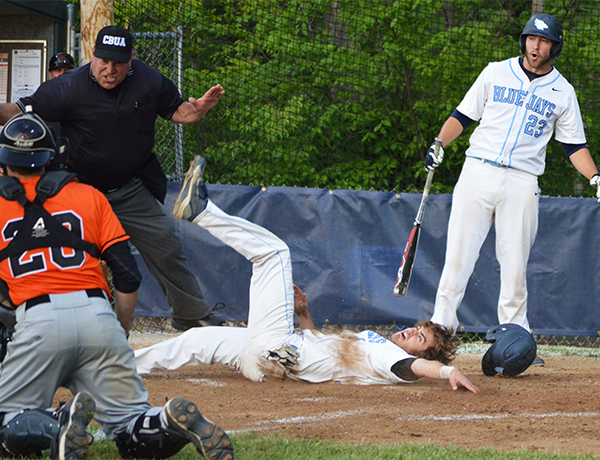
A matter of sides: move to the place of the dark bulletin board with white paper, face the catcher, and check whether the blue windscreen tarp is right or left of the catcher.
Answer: left

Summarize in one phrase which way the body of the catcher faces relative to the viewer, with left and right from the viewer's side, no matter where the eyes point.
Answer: facing away from the viewer

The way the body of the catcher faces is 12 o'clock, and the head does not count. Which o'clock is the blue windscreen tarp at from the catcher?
The blue windscreen tarp is roughly at 1 o'clock from the catcher.

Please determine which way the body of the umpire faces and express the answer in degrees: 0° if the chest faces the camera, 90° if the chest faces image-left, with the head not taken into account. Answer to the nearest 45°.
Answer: approximately 0°

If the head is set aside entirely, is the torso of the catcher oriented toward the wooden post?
yes

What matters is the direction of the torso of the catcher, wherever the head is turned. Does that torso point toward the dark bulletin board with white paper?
yes

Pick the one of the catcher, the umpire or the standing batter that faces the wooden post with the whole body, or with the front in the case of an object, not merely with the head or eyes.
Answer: the catcher

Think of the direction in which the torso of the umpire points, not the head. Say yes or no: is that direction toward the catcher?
yes

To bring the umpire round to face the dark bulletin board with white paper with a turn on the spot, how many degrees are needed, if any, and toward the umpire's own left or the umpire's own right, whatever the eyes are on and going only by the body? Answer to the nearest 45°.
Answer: approximately 180°

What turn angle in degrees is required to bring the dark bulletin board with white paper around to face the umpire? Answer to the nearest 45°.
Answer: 0° — it already faces them

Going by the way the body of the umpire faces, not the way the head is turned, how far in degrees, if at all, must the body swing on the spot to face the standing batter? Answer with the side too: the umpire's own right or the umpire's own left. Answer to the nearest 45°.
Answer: approximately 90° to the umpire's own left

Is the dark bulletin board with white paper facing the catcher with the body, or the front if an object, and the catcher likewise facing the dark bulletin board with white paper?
yes
